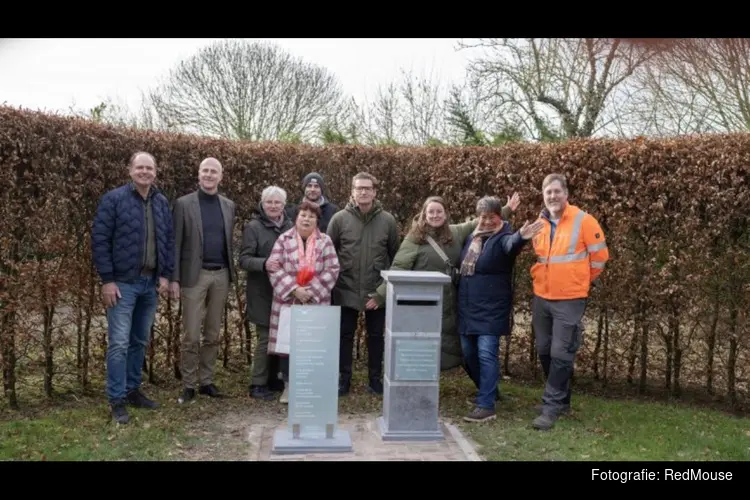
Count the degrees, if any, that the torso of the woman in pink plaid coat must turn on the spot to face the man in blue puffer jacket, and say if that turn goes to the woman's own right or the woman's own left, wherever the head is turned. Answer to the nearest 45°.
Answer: approximately 90° to the woman's own right

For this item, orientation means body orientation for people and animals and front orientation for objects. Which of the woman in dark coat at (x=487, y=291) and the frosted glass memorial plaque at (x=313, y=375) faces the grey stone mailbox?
the woman in dark coat

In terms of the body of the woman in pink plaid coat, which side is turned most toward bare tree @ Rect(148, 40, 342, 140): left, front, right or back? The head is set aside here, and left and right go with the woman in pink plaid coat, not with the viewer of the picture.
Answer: back
